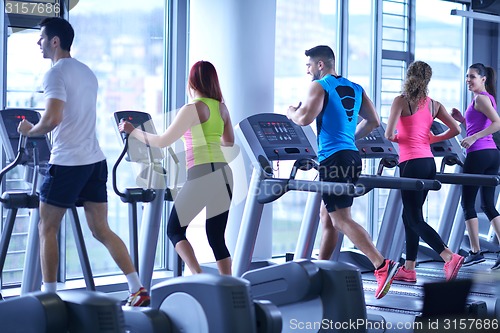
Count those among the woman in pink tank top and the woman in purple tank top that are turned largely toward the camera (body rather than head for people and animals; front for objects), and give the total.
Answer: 0

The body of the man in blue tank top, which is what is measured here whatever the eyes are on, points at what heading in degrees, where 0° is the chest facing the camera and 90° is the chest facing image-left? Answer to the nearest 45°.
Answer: approximately 135°

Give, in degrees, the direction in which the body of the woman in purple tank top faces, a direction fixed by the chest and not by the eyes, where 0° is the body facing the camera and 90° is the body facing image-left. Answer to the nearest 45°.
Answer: approximately 90°
